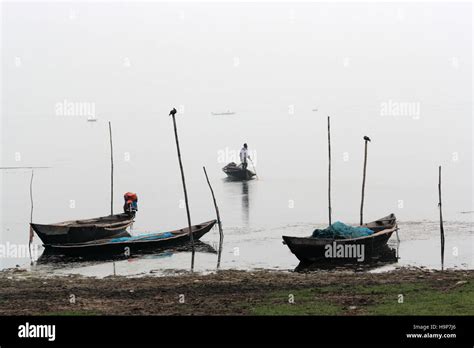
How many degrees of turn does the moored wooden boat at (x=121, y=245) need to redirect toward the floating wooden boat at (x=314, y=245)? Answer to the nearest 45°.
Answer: approximately 45° to its right

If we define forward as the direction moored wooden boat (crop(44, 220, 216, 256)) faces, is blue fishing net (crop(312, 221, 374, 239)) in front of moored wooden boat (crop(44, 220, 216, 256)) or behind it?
in front

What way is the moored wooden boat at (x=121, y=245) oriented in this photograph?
to the viewer's right
